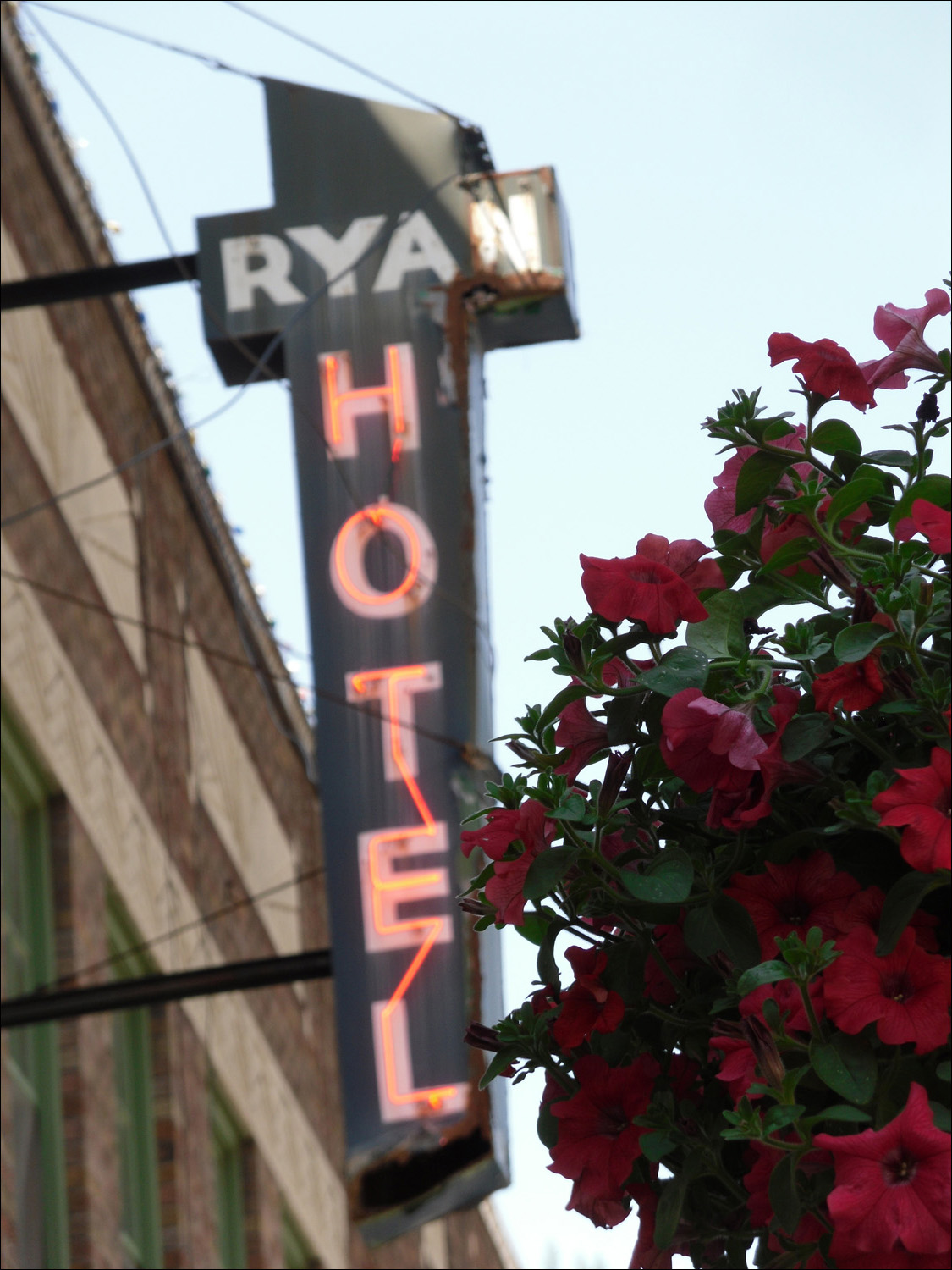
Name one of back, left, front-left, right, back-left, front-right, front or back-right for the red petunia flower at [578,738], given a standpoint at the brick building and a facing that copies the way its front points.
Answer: right

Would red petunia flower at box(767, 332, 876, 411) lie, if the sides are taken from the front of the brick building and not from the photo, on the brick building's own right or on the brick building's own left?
on the brick building's own right

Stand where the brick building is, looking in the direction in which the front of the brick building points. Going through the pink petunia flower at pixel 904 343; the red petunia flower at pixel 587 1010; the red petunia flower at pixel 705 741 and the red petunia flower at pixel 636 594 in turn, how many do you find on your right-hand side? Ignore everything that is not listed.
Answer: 4

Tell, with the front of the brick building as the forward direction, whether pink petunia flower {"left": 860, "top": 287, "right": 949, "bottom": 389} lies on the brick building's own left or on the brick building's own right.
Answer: on the brick building's own right

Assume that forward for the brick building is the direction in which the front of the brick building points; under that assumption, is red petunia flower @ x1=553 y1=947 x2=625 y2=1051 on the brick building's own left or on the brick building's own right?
on the brick building's own right

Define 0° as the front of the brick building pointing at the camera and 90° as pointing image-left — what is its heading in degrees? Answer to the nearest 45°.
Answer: approximately 270°

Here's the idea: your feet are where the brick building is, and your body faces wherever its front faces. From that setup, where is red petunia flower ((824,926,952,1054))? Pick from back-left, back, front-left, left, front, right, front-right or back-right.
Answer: right

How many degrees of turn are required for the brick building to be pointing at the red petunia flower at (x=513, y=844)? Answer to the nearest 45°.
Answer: approximately 90° to its right
